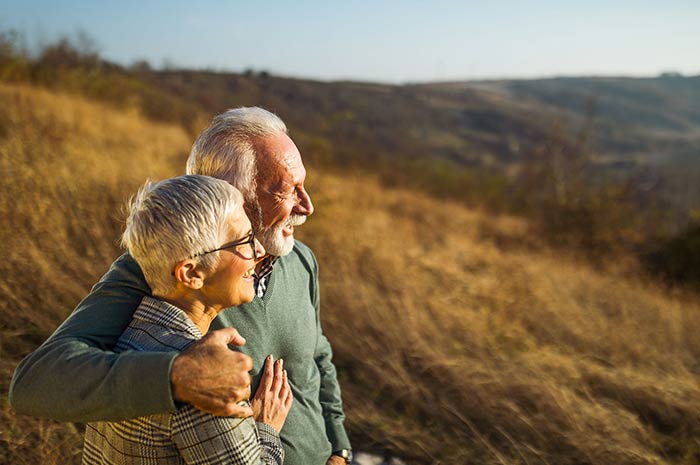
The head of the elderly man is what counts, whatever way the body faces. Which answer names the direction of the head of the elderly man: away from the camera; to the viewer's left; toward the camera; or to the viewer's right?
to the viewer's right

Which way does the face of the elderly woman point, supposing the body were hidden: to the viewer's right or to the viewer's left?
to the viewer's right

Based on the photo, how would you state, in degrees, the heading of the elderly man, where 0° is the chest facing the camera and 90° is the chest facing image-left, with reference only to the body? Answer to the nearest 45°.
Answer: approximately 315°
